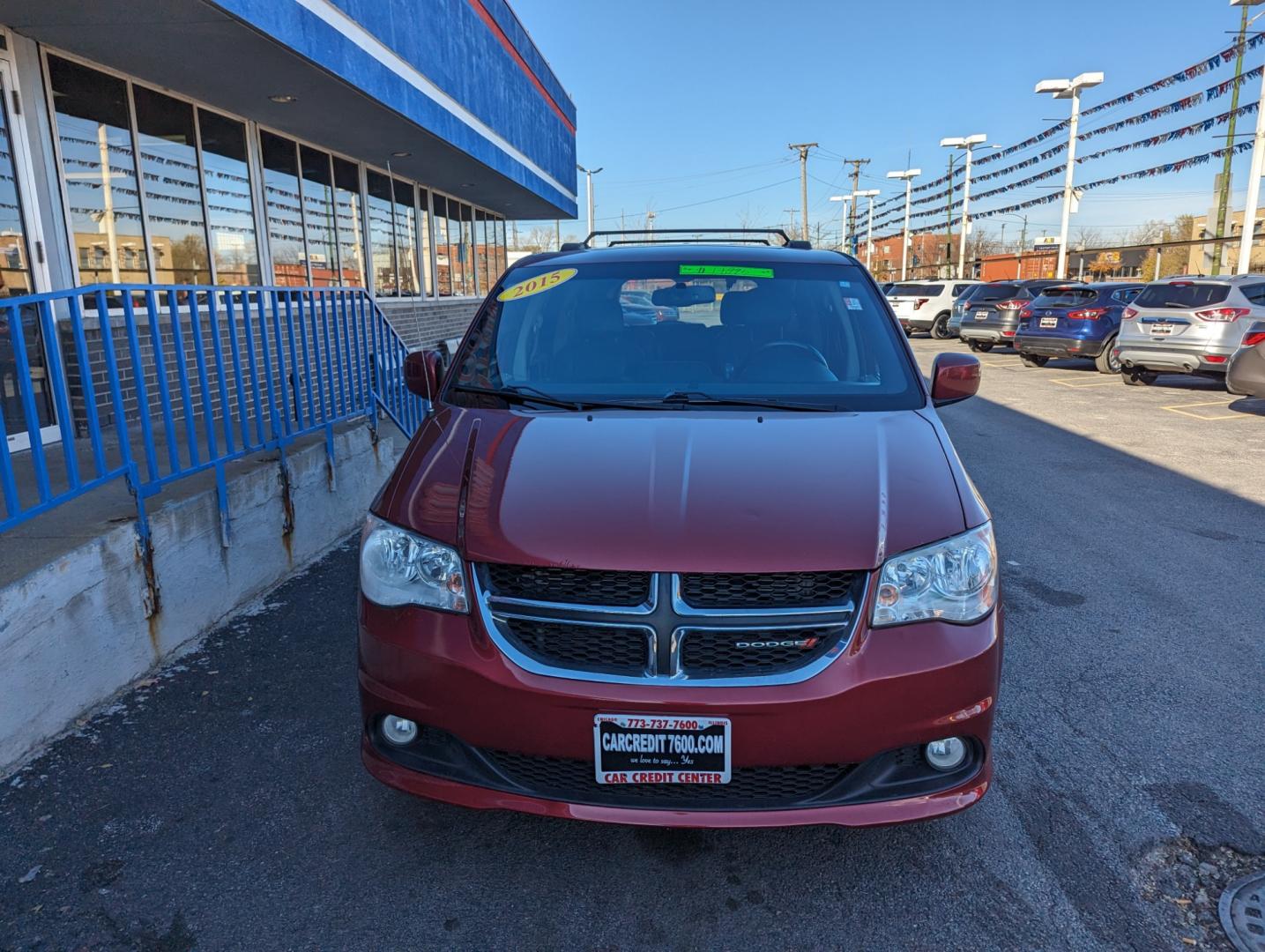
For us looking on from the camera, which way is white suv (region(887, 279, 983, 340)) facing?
facing away from the viewer and to the right of the viewer

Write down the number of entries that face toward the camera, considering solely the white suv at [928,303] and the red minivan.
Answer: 1

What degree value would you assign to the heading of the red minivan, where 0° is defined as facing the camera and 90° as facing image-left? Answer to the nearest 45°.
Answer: approximately 0°

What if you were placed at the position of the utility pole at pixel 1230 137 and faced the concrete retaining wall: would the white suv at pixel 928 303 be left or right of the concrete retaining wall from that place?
right

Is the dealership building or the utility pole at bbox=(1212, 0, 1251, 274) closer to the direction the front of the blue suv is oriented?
the utility pole

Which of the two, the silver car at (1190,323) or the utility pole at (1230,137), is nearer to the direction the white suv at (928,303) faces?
the utility pole

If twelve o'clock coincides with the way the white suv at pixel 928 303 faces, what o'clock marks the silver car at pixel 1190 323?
The silver car is roughly at 4 o'clock from the white suv.

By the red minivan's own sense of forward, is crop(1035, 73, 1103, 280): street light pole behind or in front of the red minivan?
behind

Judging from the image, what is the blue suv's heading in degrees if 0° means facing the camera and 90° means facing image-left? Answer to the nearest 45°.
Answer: approximately 225°

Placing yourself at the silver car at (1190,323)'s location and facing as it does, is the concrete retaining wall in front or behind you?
behind

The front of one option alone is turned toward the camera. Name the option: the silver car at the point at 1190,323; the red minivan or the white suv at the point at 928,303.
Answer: the red minivan
